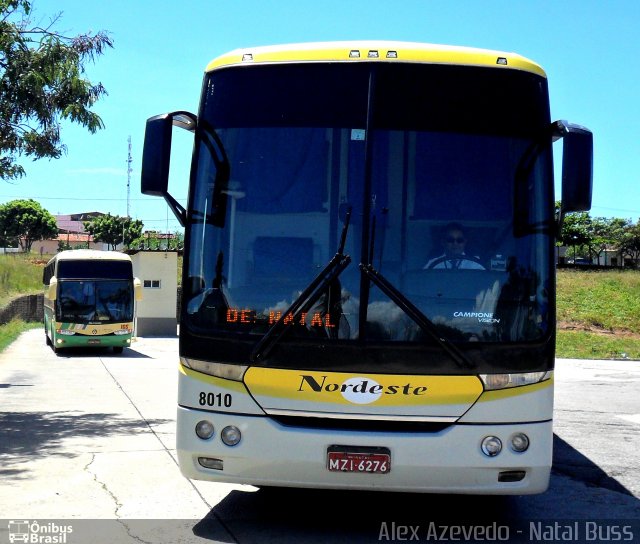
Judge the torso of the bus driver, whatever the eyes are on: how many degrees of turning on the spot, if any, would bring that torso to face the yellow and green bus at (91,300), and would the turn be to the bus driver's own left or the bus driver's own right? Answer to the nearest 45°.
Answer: approximately 135° to the bus driver's own right

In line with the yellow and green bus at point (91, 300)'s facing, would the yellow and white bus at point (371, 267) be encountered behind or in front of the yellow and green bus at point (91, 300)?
in front

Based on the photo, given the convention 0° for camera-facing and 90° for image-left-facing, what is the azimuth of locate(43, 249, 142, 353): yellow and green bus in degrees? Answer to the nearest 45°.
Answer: approximately 0°

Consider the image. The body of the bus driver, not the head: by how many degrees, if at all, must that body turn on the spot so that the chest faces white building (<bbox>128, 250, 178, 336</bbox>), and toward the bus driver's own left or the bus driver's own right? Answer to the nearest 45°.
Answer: approximately 180°

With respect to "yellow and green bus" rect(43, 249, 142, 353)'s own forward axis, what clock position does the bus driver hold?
The bus driver is roughly at 12 o'clock from the yellow and green bus.

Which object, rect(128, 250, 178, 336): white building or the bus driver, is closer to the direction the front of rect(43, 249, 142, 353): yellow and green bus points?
the bus driver

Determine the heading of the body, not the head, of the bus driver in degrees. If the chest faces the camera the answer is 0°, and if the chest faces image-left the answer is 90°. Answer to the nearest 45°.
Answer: approximately 0°

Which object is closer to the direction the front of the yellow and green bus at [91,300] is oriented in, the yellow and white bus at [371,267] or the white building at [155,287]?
the yellow and white bus

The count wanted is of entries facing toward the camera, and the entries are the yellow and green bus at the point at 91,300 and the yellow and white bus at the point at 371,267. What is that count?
2

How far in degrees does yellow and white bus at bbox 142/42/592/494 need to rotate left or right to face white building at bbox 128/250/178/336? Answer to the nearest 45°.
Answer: approximately 180°

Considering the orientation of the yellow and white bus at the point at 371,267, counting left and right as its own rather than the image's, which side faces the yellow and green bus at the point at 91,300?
back

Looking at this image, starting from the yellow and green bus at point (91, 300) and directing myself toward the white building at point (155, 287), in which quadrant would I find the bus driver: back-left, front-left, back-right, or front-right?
back-right

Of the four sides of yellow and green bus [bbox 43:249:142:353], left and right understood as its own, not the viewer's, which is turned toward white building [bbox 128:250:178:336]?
back
